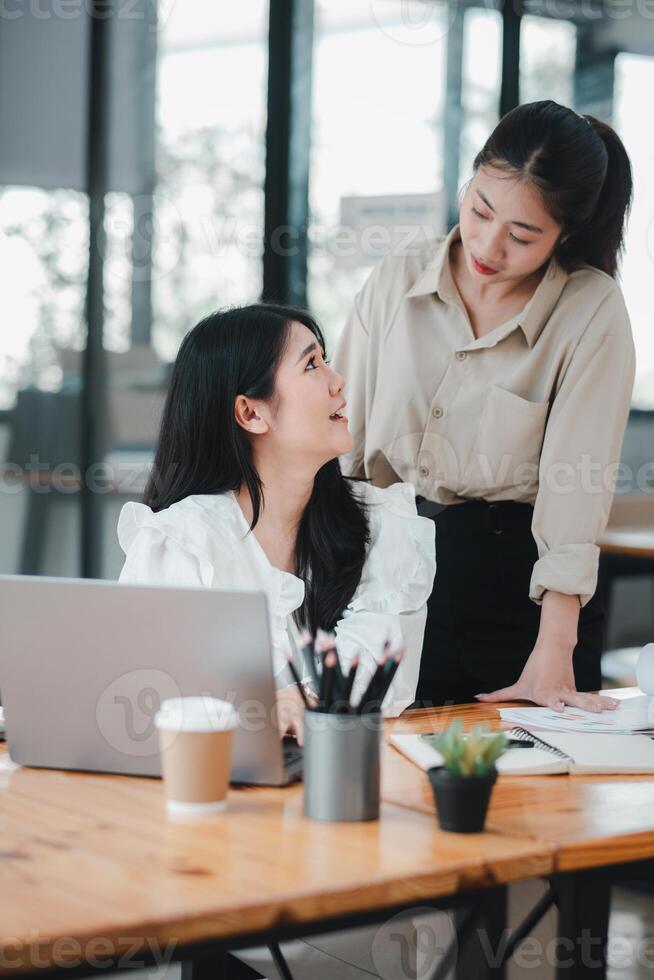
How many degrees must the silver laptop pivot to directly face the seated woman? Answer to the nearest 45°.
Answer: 0° — it already faces them

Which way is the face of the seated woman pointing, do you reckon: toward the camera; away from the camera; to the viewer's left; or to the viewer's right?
to the viewer's right

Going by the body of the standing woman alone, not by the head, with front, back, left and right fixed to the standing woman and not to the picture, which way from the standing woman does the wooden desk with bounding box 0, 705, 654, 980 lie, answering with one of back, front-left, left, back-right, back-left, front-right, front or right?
front-left

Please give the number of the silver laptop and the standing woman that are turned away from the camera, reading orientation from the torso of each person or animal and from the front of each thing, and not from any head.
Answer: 1

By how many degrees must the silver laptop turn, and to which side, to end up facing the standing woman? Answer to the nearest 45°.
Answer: approximately 45° to its right

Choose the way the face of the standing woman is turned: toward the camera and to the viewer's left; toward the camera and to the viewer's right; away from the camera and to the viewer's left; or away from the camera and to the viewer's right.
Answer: toward the camera and to the viewer's left

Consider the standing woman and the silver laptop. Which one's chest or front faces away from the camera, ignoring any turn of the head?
the silver laptop

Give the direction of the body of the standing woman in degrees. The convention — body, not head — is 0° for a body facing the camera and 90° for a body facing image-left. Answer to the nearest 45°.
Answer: approximately 45°

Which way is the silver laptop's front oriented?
away from the camera
